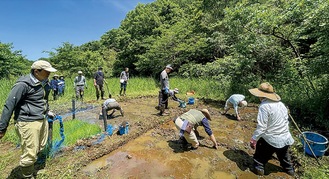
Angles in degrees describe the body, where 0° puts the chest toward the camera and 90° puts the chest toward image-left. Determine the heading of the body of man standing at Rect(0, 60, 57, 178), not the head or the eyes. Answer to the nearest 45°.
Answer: approximately 315°

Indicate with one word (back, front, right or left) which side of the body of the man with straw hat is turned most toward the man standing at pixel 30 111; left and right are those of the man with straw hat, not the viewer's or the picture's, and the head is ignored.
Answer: left

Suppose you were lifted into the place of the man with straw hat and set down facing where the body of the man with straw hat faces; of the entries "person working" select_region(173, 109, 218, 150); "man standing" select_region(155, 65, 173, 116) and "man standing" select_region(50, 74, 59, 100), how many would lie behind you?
0

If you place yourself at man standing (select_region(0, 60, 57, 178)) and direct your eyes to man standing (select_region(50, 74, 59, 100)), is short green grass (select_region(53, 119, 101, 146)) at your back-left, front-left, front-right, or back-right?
front-right

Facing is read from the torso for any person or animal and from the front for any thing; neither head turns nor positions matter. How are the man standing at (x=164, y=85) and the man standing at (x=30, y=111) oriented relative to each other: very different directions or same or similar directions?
same or similar directions

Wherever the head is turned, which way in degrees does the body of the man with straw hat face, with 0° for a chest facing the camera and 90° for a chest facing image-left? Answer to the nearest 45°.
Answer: approximately 135°

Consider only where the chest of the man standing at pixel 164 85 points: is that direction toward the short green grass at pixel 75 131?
no
